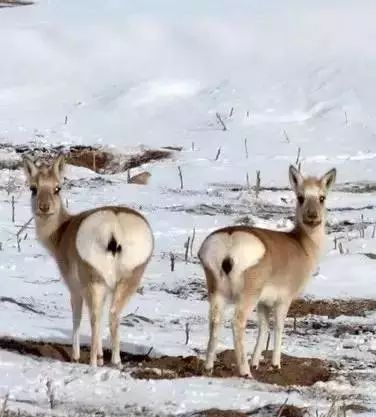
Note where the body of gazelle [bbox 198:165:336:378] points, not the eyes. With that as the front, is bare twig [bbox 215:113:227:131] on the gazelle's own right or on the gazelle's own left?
on the gazelle's own left

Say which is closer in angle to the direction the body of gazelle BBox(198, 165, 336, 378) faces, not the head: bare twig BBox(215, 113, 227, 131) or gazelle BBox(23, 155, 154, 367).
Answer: the bare twig

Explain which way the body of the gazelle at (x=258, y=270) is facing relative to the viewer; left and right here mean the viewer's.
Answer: facing away from the viewer and to the right of the viewer

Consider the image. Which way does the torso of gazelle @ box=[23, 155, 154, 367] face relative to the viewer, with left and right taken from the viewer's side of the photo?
facing away from the viewer and to the left of the viewer

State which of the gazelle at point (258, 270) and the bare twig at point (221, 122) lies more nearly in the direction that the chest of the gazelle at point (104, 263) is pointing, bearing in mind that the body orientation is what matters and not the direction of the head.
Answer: the bare twig

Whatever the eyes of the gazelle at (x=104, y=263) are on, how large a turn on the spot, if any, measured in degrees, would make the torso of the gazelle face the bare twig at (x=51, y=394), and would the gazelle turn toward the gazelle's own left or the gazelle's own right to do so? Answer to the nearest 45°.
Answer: approximately 135° to the gazelle's own left
